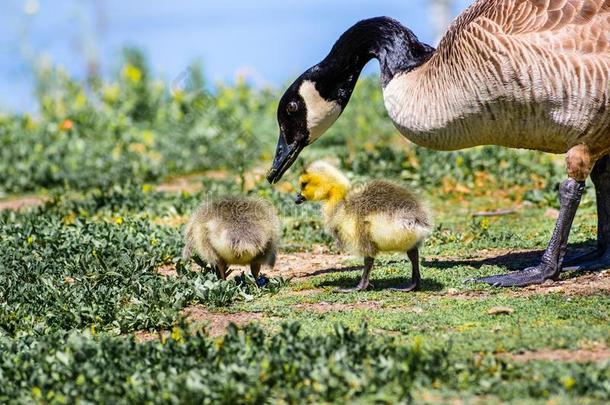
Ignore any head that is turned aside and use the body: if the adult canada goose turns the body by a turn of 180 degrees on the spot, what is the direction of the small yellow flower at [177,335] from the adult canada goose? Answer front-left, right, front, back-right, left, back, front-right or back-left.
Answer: back-right

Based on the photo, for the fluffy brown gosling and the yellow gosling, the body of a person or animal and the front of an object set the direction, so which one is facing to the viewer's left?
the yellow gosling

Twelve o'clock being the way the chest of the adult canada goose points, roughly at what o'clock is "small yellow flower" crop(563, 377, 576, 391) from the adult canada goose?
The small yellow flower is roughly at 9 o'clock from the adult canada goose.

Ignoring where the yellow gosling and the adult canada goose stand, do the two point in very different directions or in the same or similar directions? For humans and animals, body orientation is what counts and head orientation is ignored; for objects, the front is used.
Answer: same or similar directions

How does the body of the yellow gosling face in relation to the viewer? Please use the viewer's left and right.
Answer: facing to the left of the viewer

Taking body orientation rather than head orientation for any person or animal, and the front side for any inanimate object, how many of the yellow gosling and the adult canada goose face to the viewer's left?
2

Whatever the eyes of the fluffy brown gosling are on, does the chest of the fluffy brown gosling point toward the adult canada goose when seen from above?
no

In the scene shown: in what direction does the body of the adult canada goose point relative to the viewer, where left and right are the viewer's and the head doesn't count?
facing to the left of the viewer

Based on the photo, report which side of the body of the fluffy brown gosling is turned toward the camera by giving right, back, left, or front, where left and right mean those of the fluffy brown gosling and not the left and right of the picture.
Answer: back

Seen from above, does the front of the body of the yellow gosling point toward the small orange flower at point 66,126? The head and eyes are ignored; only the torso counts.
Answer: no

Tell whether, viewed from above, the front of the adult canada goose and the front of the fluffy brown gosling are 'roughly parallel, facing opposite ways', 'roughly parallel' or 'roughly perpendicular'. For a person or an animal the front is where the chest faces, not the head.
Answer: roughly perpendicular

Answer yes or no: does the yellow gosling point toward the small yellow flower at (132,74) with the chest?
no

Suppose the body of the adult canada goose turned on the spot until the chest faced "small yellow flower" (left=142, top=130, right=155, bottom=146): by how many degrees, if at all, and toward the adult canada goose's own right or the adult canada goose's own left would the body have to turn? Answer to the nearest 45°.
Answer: approximately 45° to the adult canada goose's own right
